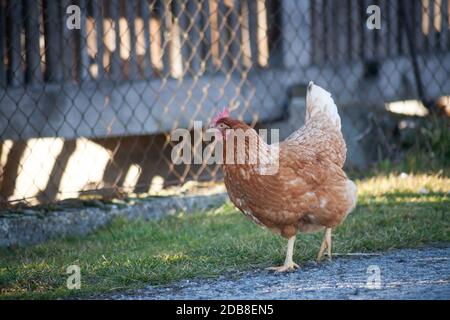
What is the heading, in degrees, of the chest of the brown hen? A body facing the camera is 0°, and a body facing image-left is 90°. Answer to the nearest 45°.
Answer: approximately 90°
